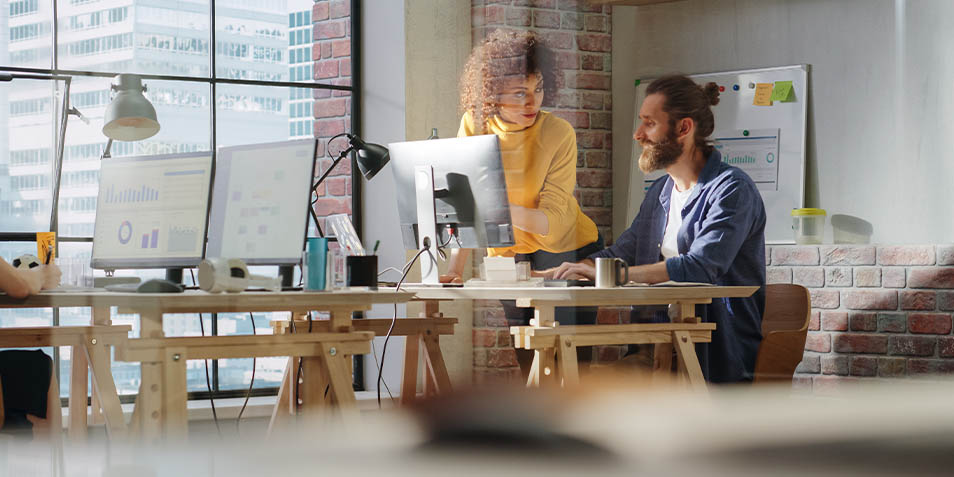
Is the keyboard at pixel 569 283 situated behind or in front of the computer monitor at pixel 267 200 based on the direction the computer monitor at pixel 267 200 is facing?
behind

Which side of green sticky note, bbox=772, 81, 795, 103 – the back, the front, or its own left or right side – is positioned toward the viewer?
front

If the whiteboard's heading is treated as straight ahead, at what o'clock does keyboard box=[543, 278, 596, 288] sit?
The keyboard is roughly at 2 o'clock from the whiteboard.

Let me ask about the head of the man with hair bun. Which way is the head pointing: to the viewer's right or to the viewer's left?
to the viewer's left

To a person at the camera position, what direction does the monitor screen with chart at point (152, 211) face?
facing the viewer and to the left of the viewer

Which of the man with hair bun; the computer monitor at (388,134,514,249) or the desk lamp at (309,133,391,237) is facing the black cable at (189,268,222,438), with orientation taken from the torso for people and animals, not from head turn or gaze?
the man with hair bun

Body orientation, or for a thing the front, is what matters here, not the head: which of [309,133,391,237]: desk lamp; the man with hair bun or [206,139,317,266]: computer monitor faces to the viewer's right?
the desk lamp

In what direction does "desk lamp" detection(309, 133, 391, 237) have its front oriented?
to the viewer's right

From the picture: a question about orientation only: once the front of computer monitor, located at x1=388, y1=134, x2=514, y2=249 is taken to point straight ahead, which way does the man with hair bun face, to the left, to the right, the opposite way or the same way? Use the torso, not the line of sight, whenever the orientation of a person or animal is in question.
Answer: the opposite way

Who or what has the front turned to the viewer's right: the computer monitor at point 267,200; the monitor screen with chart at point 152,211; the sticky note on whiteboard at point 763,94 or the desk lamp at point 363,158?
the desk lamp

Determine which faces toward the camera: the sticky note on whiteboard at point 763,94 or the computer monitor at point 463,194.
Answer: the sticky note on whiteboard
